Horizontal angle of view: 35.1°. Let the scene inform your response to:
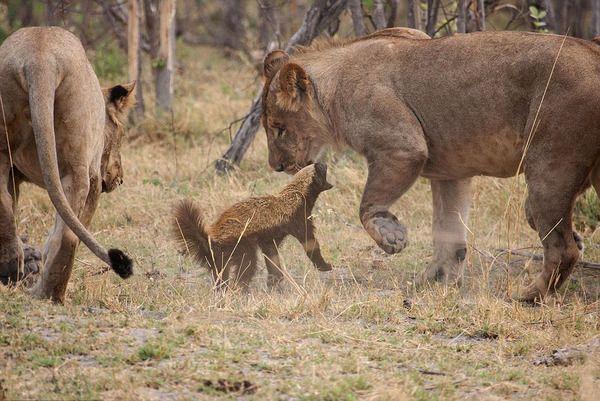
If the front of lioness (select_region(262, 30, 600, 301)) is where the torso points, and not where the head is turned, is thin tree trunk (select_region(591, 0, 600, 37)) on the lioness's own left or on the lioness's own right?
on the lioness's own right

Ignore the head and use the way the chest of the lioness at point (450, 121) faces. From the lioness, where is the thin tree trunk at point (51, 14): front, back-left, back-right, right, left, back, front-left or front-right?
front-right

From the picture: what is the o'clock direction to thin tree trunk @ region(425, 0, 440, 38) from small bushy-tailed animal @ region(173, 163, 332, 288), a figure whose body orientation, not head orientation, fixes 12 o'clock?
The thin tree trunk is roughly at 10 o'clock from the small bushy-tailed animal.

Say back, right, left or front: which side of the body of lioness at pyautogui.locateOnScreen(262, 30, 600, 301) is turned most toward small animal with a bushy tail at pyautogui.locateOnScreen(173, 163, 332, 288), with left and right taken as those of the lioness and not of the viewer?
front

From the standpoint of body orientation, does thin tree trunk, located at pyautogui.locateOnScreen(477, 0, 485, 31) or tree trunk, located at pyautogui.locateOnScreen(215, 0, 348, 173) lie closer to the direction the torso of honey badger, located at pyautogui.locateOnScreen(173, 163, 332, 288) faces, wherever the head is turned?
the thin tree trunk

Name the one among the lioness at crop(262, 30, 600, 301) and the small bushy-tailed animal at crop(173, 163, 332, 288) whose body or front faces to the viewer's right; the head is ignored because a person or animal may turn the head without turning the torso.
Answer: the small bushy-tailed animal

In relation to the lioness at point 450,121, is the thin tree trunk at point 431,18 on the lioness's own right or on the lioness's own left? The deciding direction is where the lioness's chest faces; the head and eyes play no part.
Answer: on the lioness's own right

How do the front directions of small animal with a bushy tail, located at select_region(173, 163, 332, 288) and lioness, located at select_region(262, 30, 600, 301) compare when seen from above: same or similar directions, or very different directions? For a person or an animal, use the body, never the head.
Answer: very different directions

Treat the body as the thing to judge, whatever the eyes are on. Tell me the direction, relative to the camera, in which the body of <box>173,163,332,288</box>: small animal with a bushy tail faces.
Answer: to the viewer's right

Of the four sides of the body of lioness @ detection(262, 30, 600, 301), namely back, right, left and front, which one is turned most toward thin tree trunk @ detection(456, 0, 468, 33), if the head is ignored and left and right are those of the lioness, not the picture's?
right

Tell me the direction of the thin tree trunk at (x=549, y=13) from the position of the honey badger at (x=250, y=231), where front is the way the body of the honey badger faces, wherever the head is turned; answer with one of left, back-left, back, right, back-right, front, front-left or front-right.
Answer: front-left

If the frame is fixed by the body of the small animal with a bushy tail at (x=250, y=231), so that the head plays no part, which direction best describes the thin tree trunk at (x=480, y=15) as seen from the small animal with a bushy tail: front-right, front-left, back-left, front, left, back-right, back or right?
front-left

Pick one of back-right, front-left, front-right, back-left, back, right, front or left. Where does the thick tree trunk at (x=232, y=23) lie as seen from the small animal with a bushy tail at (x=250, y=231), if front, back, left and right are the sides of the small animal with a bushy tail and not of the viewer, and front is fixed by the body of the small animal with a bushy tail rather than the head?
left

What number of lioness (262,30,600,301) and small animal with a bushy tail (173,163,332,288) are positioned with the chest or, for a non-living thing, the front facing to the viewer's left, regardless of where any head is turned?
1

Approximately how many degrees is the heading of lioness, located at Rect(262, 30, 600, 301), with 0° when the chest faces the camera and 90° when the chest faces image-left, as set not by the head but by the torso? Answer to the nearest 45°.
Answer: approximately 90°

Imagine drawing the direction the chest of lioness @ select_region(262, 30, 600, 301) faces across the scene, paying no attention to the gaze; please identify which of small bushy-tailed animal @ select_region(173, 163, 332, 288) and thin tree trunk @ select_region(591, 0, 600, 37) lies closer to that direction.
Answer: the small bushy-tailed animal

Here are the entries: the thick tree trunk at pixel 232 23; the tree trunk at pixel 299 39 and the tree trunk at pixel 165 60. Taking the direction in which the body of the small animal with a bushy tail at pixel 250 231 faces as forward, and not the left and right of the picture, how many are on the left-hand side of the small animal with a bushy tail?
3
